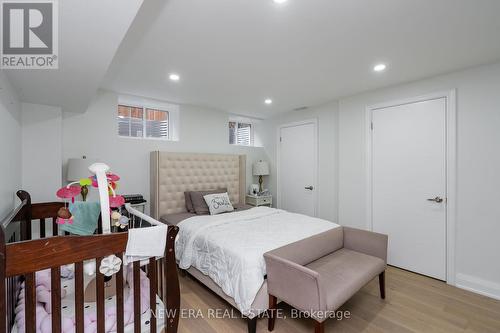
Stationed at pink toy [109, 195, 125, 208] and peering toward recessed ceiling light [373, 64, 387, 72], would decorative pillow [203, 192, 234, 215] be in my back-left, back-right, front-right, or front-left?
front-left

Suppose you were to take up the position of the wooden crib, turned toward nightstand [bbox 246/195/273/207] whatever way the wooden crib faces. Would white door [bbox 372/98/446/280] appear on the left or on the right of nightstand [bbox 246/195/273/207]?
right

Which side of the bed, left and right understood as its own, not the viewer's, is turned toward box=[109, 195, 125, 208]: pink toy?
right

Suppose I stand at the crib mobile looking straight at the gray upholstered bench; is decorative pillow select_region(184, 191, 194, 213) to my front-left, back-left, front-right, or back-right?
front-left

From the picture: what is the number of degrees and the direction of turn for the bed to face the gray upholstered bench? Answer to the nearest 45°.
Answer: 0° — it already faces it

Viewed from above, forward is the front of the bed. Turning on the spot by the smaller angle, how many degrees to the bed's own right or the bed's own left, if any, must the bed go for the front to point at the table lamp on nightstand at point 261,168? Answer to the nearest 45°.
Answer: approximately 135° to the bed's own left

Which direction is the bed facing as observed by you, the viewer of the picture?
facing the viewer and to the right of the viewer

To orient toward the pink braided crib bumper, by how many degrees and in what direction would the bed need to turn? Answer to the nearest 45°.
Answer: approximately 90° to its right
